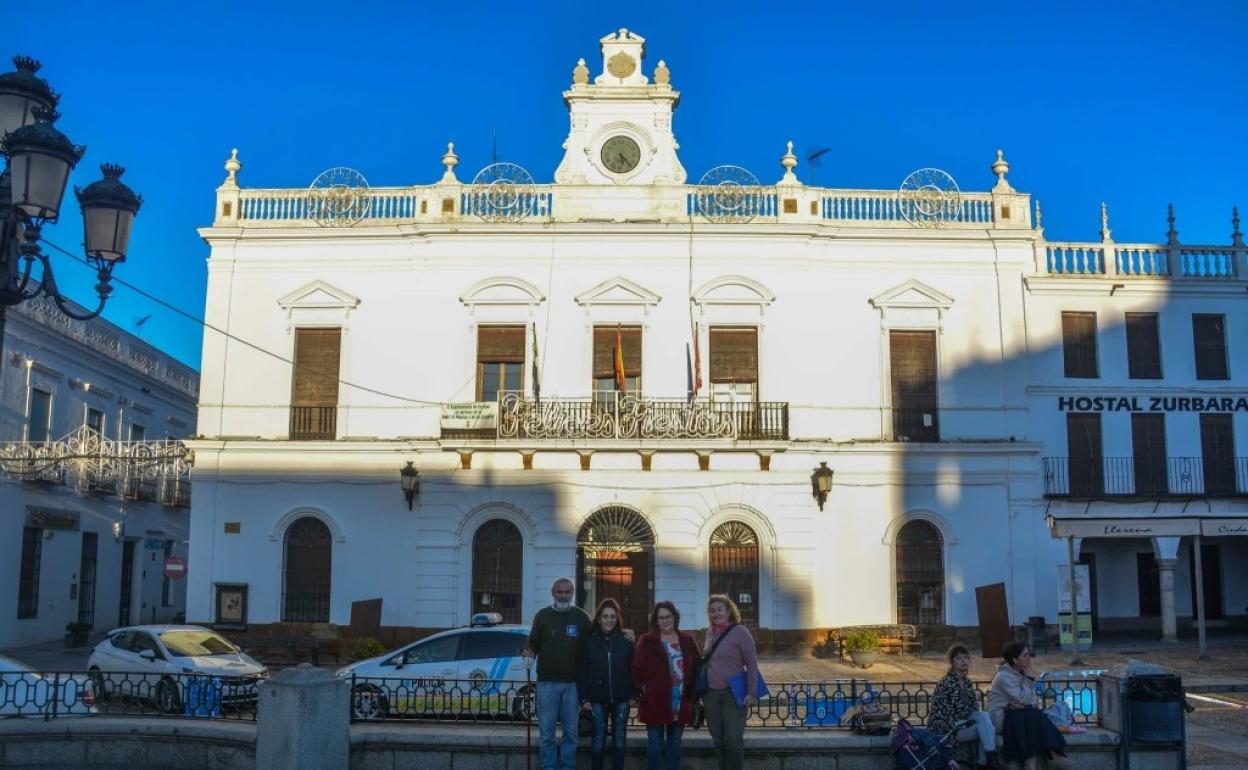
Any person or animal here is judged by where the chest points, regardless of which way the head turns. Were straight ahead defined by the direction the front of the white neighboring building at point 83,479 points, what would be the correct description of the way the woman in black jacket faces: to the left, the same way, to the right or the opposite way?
to the right

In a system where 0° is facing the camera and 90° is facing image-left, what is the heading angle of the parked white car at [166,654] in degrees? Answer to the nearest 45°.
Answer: approximately 315°

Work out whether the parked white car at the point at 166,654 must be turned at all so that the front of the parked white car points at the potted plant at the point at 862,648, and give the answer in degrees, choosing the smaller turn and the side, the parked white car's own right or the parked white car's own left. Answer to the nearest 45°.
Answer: approximately 45° to the parked white car's own left

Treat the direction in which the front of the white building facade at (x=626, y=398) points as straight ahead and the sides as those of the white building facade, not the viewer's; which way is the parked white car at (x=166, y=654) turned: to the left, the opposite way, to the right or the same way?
to the left

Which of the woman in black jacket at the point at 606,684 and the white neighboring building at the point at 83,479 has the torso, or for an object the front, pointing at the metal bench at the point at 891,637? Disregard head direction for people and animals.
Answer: the white neighboring building

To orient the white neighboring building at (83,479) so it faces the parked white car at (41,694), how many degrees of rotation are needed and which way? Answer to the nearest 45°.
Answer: approximately 45° to its right

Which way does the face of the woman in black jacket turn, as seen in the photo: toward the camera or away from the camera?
toward the camera

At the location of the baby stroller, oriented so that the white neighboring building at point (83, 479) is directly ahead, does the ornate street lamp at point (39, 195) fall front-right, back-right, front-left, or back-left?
front-left

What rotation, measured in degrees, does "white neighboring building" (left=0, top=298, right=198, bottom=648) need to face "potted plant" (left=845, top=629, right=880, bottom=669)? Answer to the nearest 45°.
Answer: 0° — it already faces it

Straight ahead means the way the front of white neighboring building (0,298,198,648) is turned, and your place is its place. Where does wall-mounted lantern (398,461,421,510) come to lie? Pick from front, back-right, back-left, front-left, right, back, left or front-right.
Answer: front

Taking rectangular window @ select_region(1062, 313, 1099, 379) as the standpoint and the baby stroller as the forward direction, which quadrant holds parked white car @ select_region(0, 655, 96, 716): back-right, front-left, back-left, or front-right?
front-right

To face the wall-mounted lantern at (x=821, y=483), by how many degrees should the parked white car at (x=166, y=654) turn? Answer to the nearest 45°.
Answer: approximately 45° to its left

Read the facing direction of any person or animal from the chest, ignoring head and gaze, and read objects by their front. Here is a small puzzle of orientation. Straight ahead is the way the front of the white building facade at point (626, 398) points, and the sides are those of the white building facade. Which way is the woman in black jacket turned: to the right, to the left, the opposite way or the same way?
the same way

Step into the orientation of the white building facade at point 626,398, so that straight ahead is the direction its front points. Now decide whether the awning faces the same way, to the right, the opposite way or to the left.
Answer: the same way

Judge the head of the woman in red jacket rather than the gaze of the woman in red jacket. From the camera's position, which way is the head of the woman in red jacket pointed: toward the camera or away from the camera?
toward the camera

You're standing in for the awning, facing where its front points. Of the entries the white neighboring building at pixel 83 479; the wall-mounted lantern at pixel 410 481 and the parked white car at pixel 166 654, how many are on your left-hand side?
0

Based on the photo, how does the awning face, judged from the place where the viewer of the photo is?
facing the viewer

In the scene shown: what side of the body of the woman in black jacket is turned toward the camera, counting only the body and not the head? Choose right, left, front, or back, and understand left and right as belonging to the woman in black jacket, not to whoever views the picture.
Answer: front

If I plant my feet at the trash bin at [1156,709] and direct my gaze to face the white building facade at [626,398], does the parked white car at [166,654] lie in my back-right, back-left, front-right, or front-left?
front-left
